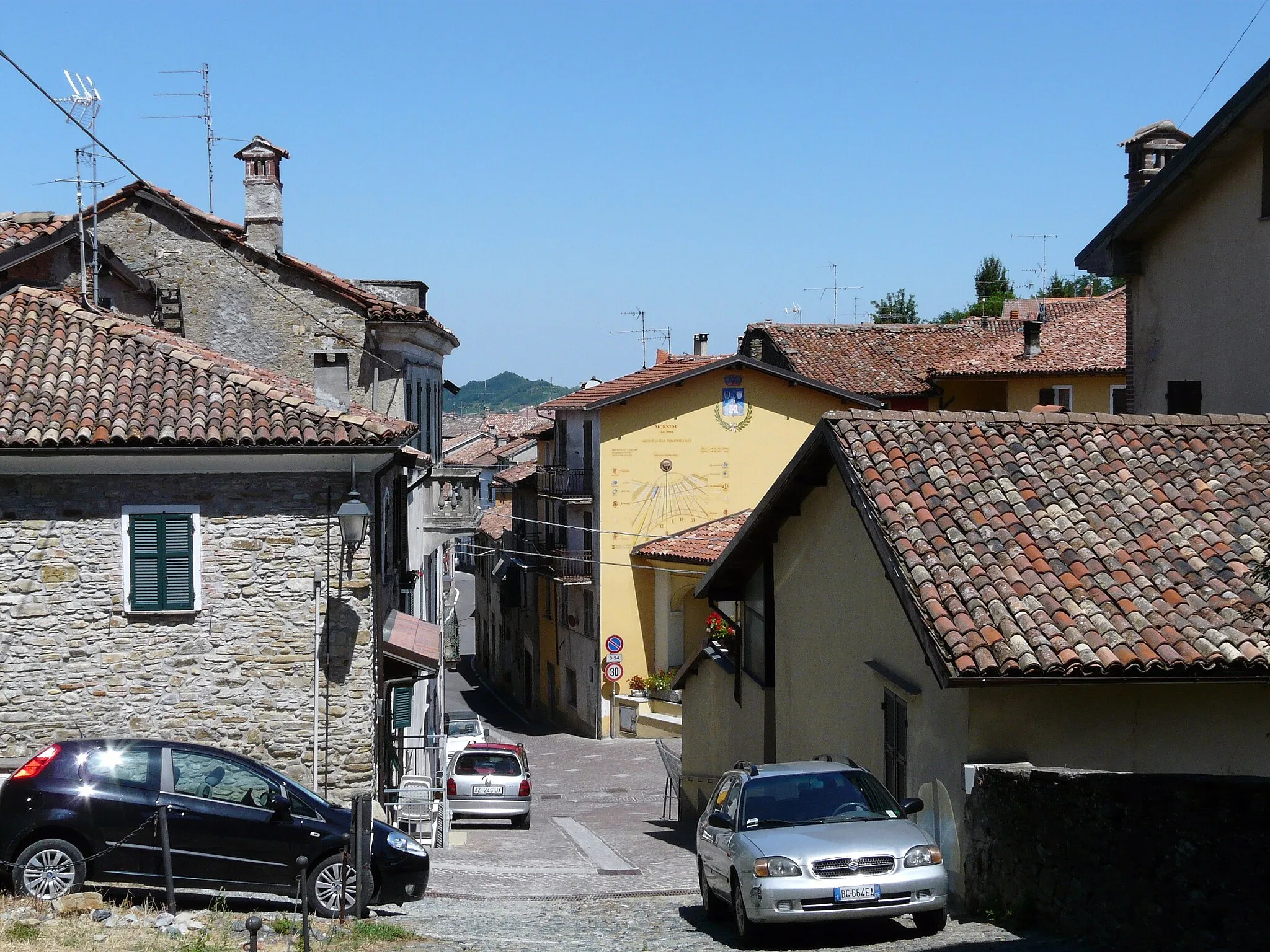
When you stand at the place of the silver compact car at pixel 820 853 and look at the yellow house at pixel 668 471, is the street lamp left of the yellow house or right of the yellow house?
left

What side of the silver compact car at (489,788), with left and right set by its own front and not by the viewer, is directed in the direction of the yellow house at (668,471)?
front

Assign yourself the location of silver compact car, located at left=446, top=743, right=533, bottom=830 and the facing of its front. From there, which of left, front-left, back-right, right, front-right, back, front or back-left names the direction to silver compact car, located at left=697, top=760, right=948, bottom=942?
back

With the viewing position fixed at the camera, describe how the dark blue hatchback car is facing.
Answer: facing to the right of the viewer

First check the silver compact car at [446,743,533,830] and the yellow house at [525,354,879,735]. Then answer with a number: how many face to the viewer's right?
0

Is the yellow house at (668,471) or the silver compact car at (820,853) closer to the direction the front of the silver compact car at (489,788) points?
the yellow house

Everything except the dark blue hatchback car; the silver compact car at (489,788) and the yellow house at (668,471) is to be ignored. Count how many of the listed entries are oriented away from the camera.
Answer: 1

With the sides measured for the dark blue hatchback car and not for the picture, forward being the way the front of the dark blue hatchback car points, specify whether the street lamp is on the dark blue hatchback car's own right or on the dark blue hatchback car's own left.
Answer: on the dark blue hatchback car's own left

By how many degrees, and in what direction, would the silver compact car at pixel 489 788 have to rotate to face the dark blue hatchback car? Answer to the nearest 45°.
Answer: approximately 180°

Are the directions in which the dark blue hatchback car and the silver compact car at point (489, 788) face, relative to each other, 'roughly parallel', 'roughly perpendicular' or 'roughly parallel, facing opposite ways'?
roughly perpendicular

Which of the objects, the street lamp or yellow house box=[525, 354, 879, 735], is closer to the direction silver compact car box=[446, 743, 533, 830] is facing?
the yellow house
